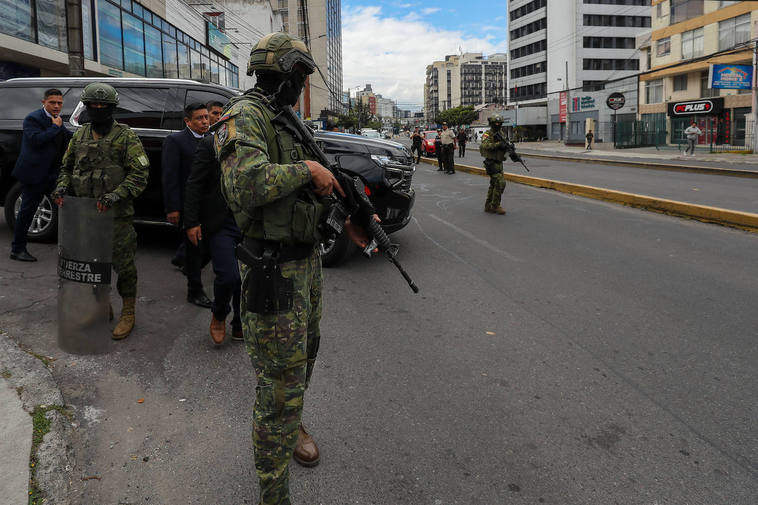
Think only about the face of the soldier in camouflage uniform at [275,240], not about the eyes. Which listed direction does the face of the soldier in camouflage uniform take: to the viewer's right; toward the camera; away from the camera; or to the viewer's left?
to the viewer's right

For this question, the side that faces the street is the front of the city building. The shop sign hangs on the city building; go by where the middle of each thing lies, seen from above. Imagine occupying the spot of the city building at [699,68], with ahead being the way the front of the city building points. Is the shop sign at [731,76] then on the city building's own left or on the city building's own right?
on the city building's own left

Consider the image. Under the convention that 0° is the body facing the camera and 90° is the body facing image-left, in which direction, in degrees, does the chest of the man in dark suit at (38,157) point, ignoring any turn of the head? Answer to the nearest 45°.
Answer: approximately 315°

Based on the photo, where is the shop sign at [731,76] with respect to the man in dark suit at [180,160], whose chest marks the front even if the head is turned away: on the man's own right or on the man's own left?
on the man's own left

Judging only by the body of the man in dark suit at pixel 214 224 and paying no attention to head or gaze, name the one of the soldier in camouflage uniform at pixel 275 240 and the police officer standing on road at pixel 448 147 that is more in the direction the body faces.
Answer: the soldier in camouflage uniform

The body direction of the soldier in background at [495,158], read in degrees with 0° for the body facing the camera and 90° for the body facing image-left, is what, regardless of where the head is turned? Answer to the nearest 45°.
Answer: approximately 315°

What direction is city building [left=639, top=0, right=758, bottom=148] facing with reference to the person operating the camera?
facing the viewer and to the left of the viewer

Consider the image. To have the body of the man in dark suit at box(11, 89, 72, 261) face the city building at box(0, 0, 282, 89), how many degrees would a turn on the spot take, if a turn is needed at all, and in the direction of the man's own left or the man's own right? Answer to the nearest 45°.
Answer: approximately 135° to the man's own left

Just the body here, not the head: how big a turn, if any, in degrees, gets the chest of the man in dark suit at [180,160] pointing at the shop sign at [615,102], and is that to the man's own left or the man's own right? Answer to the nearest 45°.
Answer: approximately 90° to the man's own left

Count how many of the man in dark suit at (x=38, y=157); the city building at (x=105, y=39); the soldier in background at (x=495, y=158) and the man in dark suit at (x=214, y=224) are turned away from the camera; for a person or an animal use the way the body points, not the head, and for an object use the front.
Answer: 0

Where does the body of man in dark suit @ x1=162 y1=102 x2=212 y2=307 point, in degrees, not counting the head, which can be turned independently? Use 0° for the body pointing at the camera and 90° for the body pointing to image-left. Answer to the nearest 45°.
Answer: approximately 315°
